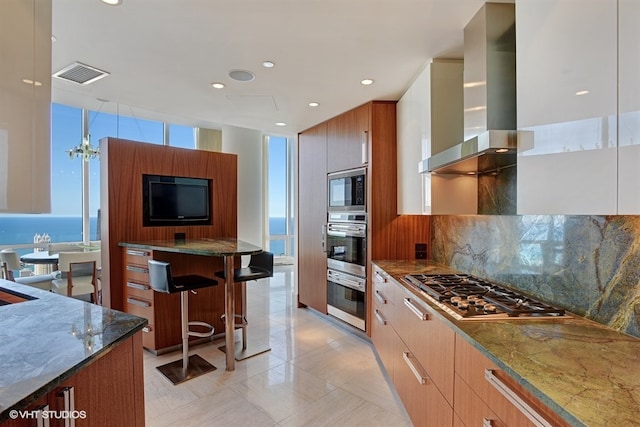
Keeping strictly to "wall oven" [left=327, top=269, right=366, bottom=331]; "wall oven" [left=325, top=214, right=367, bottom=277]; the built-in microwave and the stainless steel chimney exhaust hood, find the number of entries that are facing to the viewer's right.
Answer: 0

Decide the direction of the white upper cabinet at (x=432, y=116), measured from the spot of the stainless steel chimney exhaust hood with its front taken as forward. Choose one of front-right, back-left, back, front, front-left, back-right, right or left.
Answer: right

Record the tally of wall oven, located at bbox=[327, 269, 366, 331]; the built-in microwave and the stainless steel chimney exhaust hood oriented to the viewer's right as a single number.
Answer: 0

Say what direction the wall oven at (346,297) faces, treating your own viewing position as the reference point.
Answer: facing the viewer and to the left of the viewer

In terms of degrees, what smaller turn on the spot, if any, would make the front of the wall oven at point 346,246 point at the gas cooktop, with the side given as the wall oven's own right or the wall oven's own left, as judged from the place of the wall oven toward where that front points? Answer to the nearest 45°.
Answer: approximately 45° to the wall oven's own left

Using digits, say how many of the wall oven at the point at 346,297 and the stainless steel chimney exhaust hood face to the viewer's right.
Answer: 0

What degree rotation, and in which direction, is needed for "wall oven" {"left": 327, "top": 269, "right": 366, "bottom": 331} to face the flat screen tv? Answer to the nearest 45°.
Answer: approximately 45° to its right

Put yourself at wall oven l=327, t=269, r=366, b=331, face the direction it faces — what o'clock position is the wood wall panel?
The wood wall panel is roughly at 1 o'clock from the wall oven.

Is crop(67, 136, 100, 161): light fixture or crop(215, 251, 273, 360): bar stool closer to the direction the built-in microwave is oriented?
the bar stool

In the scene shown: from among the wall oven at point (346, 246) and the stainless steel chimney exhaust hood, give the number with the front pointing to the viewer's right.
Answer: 0

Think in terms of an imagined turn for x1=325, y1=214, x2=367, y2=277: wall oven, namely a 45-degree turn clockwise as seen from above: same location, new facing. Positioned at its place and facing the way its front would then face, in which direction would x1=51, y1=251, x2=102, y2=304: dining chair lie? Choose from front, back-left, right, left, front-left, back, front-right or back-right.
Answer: front

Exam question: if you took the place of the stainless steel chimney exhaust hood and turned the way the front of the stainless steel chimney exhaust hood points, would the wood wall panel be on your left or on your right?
on your right
